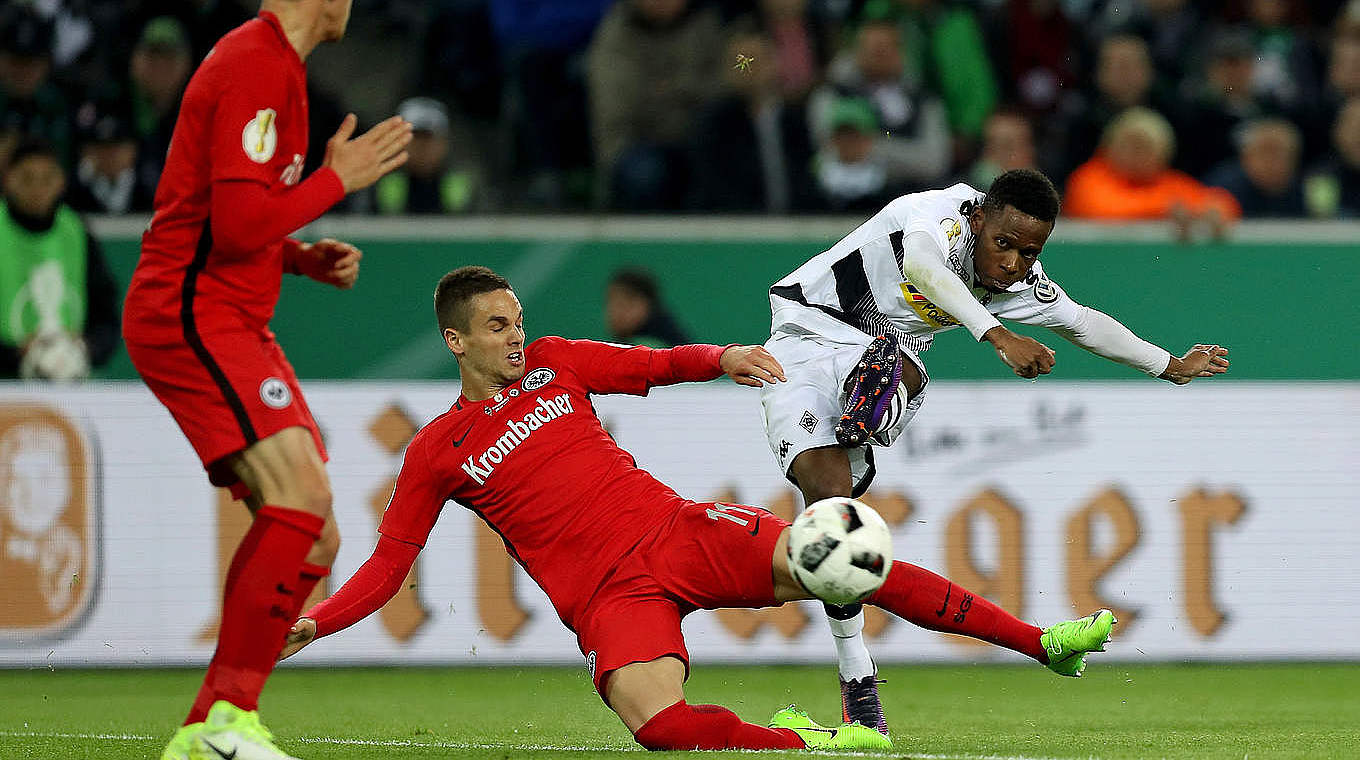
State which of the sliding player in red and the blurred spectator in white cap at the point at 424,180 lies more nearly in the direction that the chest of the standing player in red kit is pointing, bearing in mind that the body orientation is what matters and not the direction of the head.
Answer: the sliding player in red

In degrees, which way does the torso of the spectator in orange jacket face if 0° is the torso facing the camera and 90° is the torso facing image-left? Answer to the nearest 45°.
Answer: approximately 0°

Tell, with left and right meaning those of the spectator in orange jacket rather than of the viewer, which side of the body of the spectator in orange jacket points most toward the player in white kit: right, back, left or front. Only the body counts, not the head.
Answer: front

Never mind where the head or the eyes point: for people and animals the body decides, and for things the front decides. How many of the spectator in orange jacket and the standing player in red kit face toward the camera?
1

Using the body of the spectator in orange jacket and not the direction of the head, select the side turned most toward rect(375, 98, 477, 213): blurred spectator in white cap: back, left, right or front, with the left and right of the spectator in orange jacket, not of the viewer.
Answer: right

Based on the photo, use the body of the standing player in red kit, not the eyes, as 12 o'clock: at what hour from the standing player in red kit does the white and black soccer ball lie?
The white and black soccer ball is roughly at 12 o'clock from the standing player in red kit.

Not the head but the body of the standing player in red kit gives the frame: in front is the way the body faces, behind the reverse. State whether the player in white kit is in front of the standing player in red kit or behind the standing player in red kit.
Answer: in front

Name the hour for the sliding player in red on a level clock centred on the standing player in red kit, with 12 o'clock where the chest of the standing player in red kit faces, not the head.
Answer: The sliding player in red is roughly at 11 o'clock from the standing player in red kit.

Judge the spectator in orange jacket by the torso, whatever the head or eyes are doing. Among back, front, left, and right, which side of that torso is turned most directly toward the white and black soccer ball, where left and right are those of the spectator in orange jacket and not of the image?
front

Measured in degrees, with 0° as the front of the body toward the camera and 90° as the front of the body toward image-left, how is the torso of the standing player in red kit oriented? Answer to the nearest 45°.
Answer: approximately 270°

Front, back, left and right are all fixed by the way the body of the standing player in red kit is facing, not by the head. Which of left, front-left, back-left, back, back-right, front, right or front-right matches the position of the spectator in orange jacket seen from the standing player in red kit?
front-left
